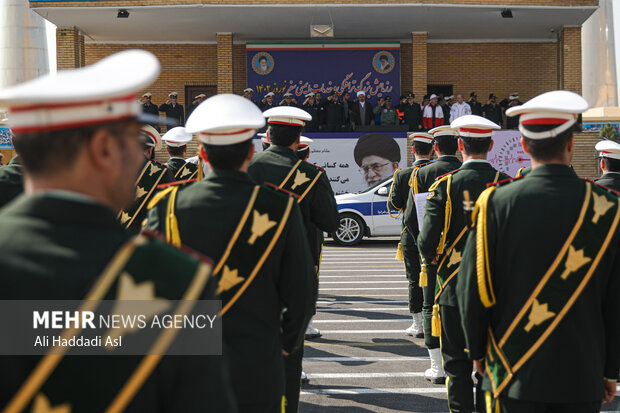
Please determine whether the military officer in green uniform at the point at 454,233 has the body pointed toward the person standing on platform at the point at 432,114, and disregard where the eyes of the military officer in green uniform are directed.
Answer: yes

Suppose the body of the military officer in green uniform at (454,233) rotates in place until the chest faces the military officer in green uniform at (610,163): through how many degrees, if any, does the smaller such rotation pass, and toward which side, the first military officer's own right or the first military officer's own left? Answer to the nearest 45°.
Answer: approximately 45° to the first military officer's own right

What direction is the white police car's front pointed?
to the viewer's left

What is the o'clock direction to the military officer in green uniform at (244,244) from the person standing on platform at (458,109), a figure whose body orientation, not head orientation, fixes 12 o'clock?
The military officer in green uniform is roughly at 12 o'clock from the person standing on platform.

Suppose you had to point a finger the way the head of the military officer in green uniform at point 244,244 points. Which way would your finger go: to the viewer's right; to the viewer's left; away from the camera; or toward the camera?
away from the camera

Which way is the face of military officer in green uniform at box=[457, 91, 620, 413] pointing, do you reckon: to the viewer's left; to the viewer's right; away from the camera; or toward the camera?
away from the camera

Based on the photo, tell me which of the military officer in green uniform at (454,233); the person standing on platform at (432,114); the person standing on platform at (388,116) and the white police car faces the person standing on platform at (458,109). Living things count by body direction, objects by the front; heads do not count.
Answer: the military officer in green uniform

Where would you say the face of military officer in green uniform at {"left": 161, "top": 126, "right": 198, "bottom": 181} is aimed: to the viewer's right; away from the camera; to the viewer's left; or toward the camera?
away from the camera

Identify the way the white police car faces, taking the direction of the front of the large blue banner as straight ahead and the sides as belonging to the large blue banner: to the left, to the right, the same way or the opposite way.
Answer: to the right

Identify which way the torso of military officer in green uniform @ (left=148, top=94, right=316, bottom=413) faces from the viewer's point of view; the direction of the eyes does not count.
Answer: away from the camera

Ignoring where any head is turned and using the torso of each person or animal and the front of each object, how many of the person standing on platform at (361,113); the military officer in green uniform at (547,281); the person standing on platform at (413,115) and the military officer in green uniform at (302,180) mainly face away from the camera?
2

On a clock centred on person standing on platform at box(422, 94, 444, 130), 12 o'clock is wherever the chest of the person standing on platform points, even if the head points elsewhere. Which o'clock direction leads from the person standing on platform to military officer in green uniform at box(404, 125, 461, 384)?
The military officer in green uniform is roughly at 12 o'clock from the person standing on platform.
